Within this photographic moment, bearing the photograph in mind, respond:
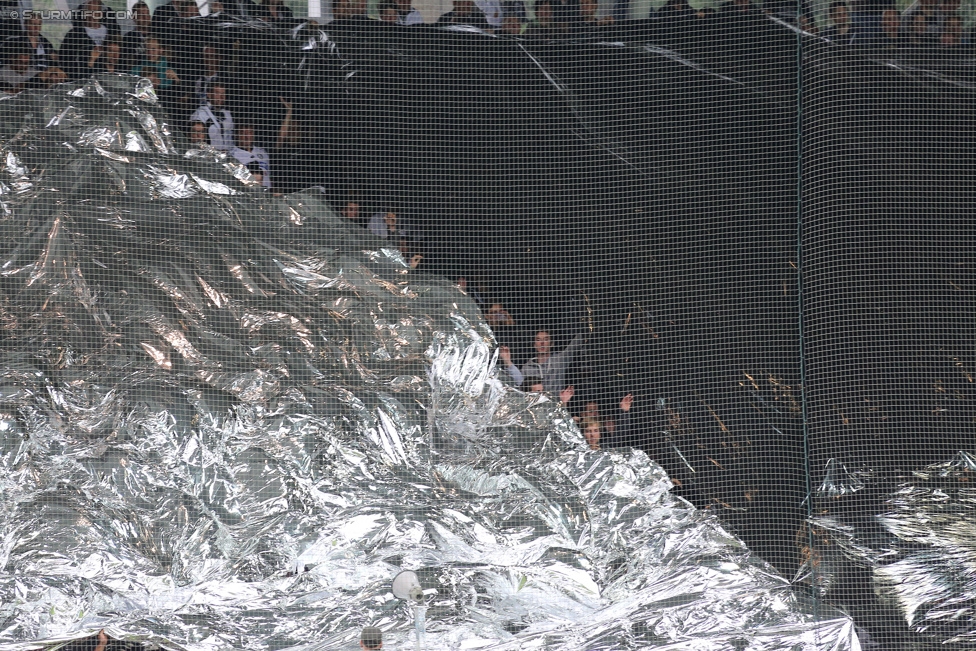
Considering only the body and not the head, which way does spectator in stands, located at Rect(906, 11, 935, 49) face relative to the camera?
toward the camera

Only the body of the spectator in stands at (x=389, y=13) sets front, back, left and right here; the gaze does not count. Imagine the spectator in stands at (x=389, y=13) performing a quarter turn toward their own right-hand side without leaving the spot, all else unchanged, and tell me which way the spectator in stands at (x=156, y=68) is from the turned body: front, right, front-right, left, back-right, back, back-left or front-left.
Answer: front

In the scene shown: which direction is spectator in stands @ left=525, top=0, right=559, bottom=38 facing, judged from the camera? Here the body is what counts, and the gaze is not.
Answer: toward the camera

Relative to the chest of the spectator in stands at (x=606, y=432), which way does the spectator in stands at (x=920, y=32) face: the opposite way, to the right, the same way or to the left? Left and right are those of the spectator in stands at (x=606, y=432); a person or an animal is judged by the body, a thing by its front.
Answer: the same way

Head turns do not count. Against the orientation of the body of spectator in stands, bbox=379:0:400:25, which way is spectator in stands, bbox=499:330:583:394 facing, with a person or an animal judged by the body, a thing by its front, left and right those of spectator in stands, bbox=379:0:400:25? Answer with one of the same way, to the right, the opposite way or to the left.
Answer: the same way

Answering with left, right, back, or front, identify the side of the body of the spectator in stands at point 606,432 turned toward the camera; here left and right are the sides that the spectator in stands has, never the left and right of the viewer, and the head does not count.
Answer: front

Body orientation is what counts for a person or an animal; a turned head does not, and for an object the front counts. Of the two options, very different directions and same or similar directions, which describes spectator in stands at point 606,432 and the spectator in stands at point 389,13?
same or similar directions

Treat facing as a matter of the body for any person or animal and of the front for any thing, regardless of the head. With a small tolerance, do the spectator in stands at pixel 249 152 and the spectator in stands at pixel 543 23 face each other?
no

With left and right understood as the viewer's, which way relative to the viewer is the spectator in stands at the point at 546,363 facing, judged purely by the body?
facing the viewer

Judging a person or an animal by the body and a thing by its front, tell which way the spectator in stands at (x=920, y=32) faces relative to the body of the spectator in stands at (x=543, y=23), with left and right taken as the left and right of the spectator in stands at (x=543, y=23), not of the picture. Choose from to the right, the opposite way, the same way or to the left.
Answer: the same way

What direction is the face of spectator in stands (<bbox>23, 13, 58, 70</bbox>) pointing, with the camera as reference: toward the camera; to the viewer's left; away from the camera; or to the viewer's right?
toward the camera

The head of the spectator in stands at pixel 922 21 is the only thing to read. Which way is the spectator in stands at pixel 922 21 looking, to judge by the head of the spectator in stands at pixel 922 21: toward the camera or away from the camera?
toward the camera

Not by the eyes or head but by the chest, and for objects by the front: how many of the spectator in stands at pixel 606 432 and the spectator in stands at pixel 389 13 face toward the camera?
2

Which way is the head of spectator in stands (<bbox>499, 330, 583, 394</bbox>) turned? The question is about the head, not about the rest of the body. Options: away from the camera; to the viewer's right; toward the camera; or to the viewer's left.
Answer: toward the camera

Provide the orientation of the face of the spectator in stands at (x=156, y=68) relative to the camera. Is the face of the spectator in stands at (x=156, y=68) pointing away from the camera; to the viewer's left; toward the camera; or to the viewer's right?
toward the camera

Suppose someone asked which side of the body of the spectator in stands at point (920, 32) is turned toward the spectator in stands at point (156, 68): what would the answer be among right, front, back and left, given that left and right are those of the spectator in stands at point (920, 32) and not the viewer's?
right

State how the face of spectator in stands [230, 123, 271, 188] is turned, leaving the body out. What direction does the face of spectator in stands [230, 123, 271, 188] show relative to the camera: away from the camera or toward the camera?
toward the camera
